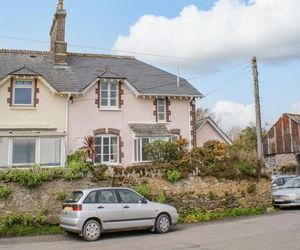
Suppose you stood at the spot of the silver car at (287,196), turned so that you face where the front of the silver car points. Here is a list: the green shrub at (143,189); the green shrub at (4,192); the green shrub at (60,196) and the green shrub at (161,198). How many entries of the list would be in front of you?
4

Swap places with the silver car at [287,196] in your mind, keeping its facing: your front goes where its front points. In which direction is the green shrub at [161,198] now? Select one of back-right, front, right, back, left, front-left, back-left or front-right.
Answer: front

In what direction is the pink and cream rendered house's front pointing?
toward the camera

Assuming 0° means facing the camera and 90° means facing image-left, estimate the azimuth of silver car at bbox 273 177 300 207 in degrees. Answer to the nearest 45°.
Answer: approximately 45°

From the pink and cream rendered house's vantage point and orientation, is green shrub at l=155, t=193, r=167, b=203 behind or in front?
in front

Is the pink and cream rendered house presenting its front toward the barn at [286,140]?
no

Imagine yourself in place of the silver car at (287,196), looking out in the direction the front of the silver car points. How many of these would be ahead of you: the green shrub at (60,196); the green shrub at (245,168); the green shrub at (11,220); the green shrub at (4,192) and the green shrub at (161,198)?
5

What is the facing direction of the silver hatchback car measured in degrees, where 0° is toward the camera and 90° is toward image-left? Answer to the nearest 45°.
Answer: approximately 225°

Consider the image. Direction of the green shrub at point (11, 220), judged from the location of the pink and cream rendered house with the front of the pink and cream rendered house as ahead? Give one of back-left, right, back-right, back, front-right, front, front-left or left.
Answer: front

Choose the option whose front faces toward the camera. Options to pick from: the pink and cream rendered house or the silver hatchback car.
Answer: the pink and cream rendered house

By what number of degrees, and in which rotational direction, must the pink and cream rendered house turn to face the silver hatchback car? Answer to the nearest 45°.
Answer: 0° — it already faces it

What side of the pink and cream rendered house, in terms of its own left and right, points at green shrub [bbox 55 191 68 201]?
front

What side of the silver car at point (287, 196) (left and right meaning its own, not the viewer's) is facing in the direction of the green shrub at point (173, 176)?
front

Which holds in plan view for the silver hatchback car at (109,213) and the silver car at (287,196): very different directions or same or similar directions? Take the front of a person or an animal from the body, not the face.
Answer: very different directions

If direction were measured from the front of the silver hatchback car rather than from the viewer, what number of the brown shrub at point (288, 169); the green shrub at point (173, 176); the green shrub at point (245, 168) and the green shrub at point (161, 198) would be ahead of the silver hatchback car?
4

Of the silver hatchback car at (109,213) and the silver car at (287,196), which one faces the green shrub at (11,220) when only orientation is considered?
the silver car

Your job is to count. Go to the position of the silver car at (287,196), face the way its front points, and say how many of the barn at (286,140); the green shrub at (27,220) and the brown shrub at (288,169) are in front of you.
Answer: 1

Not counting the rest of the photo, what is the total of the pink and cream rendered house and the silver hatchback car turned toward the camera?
1

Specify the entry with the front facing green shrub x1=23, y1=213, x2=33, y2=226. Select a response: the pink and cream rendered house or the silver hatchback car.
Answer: the pink and cream rendered house
